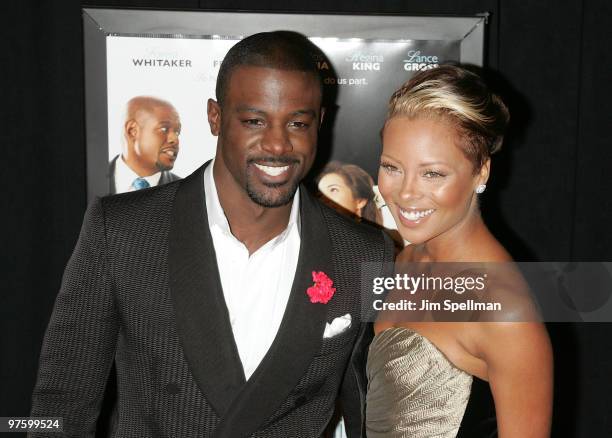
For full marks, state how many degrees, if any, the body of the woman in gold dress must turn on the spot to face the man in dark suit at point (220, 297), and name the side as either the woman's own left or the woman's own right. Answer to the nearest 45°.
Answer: approximately 45° to the woman's own right

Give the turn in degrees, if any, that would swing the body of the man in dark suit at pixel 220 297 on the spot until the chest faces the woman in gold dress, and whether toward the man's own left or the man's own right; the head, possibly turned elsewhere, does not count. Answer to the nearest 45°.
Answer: approximately 90° to the man's own left

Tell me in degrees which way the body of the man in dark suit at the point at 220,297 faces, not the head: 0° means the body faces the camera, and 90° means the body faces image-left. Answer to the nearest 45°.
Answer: approximately 0°

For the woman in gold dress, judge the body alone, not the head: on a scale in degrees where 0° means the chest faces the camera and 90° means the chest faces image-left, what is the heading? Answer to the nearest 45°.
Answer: approximately 45°
